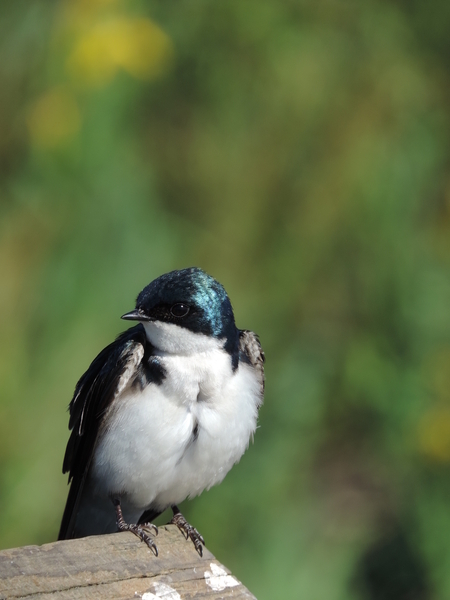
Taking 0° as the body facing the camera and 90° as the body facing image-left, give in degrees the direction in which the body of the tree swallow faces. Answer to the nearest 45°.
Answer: approximately 315°
